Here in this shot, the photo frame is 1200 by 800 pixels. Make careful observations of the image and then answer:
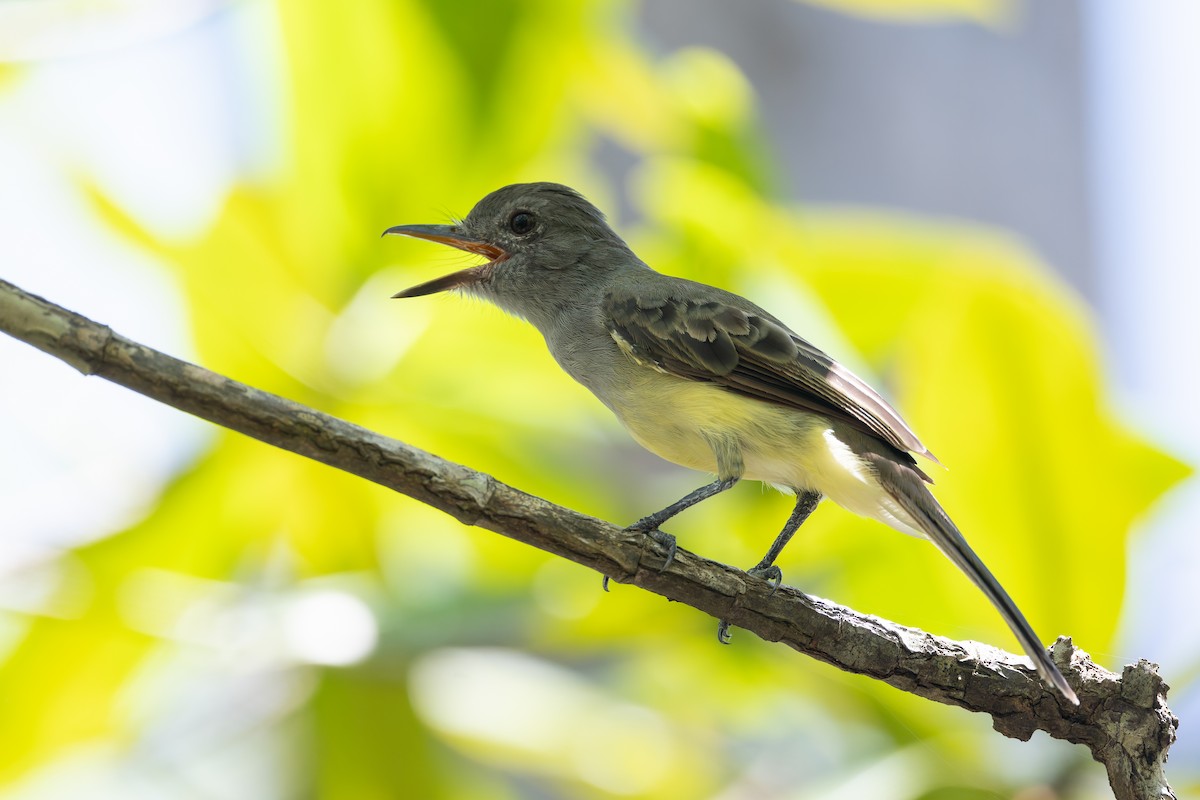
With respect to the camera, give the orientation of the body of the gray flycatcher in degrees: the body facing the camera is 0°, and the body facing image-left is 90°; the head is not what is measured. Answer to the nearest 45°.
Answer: approximately 90°
